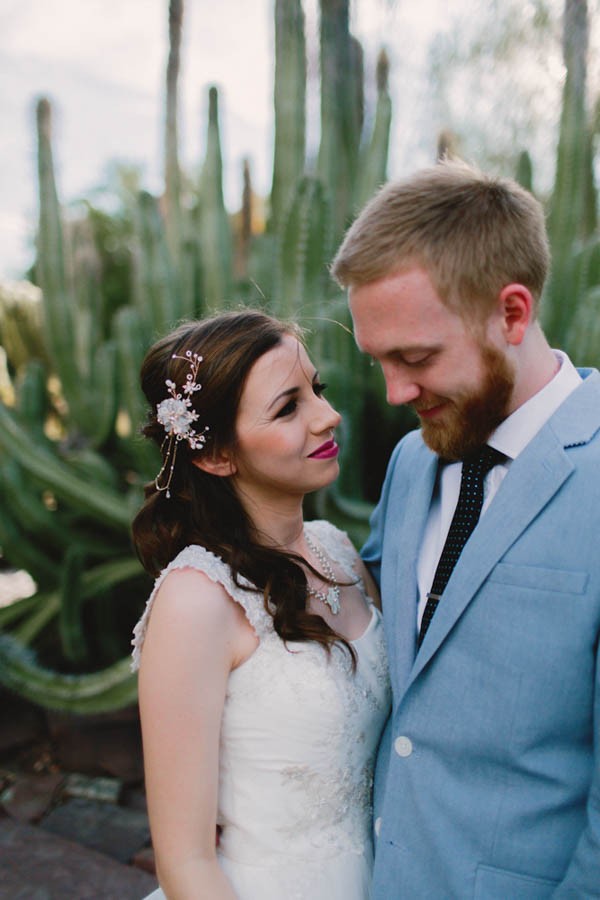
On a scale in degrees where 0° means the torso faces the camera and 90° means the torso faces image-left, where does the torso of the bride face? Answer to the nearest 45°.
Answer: approximately 315°

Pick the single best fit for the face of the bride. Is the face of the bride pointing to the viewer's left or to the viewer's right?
to the viewer's right

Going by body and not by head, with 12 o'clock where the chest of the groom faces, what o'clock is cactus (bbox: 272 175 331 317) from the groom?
The cactus is roughly at 4 o'clock from the groom.

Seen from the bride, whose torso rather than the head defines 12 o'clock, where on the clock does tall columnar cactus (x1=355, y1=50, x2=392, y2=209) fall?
The tall columnar cactus is roughly at 8 o'clock from the bride.

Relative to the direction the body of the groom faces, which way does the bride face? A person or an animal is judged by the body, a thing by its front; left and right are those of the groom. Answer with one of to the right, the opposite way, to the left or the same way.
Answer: to the left

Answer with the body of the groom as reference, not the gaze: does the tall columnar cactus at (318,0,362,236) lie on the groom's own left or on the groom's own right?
on the groom's own right

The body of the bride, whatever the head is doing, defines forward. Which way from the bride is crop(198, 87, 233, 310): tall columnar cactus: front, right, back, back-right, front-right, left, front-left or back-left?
back-left

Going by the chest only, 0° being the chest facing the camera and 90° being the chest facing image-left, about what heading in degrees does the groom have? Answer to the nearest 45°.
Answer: approximately 45°

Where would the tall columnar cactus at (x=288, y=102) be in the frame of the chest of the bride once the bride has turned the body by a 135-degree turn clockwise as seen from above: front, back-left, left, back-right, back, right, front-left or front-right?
right

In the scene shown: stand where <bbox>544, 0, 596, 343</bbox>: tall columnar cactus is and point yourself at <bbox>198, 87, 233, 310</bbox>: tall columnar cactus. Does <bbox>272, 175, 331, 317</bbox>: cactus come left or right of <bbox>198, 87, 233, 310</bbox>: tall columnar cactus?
left

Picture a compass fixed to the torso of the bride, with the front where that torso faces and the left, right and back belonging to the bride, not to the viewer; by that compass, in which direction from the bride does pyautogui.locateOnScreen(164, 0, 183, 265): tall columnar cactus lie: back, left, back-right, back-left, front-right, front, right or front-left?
back-left
